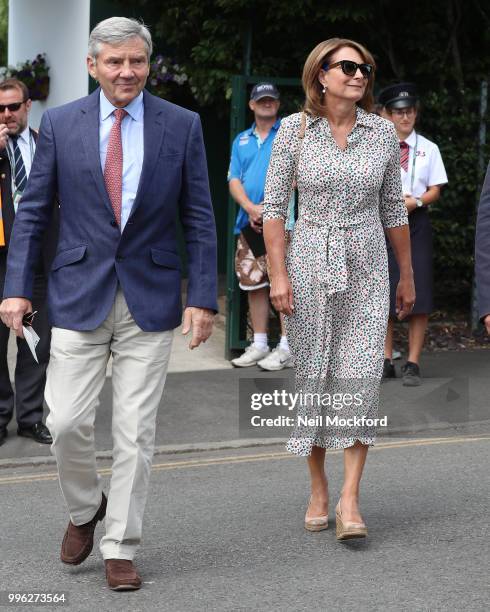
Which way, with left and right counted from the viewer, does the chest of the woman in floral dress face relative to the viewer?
facing the viewer

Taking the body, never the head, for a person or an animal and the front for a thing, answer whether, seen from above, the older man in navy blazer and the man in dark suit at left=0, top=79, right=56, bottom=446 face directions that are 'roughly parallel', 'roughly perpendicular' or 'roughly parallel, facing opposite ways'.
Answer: roughly parallel

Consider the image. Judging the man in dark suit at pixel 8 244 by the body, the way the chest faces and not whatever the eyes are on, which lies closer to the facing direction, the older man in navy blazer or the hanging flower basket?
the older man in navy blazer

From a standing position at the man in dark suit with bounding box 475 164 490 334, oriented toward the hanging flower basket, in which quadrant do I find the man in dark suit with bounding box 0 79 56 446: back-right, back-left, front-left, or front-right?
front-left

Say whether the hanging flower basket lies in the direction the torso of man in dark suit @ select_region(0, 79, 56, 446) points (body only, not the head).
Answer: no

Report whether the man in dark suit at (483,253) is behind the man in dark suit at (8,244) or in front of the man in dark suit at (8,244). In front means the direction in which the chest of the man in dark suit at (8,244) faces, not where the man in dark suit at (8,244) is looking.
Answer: in front

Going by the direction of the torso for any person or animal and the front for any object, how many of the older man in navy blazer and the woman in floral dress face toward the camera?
2

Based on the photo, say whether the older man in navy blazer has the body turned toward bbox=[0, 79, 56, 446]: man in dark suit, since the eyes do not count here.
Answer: no

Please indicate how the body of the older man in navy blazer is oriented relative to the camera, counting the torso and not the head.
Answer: toward the camera

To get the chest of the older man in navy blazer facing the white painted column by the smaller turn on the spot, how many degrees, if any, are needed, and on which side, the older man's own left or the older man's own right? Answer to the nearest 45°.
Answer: approximately 180°

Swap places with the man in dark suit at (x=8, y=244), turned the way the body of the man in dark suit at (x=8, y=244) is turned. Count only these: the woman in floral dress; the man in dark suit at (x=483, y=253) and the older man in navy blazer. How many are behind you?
0

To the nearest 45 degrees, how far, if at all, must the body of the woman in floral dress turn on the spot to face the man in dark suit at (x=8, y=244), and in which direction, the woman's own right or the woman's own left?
approximately 135° to the woman's own right

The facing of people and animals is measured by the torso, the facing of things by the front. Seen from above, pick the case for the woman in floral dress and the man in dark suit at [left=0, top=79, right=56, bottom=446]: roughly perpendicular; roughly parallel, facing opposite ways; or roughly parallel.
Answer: roughly parallel

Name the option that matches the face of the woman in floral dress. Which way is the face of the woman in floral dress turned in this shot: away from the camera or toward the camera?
toward the camera

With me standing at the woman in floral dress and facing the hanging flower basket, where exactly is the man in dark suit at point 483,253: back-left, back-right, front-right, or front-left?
back-right

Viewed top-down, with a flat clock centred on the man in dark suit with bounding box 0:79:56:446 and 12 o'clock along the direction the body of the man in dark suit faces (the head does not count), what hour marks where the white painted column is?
The white painted column is roughly at 6 o'clock from the man in dark suit.
